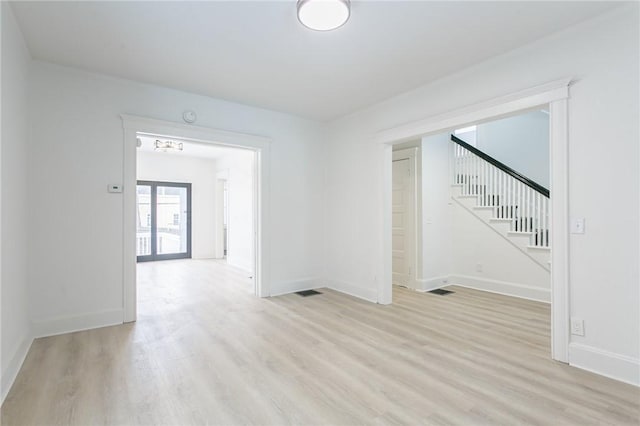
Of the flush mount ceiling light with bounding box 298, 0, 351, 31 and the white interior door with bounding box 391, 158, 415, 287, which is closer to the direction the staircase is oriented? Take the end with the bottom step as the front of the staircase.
the flush mount ceiling light

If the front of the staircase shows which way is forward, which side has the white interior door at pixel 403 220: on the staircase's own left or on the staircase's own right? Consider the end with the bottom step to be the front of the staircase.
on the staircase's own right

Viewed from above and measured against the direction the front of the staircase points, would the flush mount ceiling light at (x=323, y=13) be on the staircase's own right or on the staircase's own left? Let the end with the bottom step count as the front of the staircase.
on the staircase's own right

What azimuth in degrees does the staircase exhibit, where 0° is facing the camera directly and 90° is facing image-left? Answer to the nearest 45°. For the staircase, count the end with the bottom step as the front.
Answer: approximately 315°

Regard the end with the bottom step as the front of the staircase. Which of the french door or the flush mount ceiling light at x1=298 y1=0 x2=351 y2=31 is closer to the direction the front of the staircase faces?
the flush mount ceiling light
